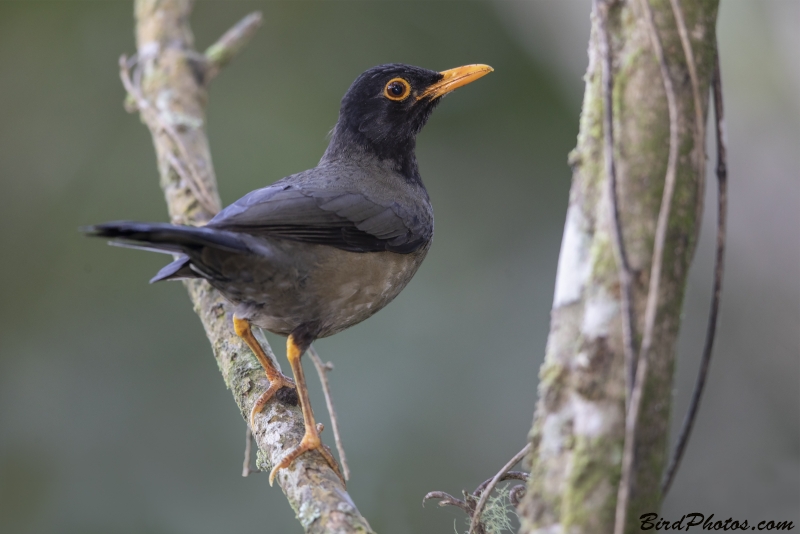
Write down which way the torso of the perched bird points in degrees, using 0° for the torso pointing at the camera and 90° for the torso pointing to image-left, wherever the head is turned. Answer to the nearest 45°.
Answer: approximately 270°
